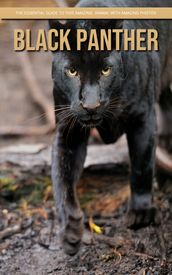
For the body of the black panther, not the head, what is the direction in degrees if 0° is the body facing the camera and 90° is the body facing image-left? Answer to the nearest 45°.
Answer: approximately 0°
